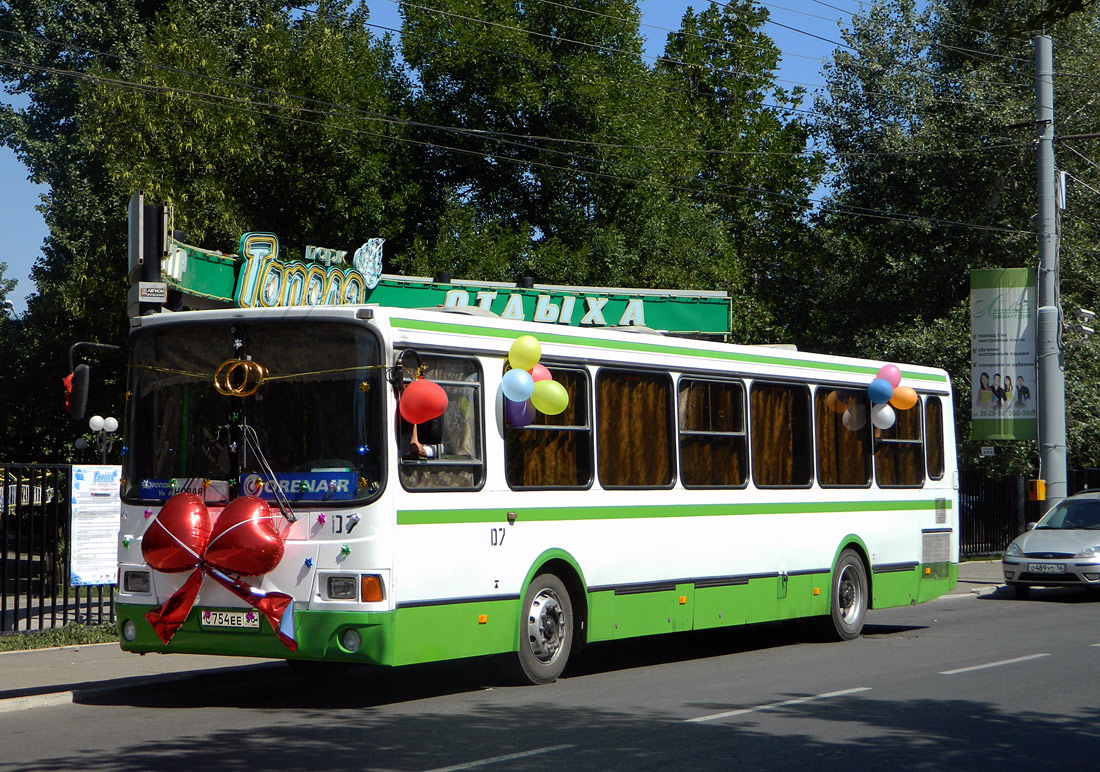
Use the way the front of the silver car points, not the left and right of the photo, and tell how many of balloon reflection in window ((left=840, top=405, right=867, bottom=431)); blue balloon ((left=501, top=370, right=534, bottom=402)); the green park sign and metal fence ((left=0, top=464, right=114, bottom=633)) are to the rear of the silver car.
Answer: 0

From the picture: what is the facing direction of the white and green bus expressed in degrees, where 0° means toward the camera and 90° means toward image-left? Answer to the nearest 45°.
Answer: approximately 45°

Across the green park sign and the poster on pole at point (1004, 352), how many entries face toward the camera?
2

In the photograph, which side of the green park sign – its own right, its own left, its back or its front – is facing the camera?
front

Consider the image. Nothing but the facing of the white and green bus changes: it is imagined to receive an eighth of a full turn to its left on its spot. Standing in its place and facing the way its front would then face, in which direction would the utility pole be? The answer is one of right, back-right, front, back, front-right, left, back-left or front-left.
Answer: back-left

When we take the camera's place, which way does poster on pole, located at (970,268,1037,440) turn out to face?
facing the viewer

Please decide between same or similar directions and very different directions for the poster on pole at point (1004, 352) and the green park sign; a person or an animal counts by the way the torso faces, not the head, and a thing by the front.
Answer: same or similar directions

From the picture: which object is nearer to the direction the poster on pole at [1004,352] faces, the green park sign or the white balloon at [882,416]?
the white balloon

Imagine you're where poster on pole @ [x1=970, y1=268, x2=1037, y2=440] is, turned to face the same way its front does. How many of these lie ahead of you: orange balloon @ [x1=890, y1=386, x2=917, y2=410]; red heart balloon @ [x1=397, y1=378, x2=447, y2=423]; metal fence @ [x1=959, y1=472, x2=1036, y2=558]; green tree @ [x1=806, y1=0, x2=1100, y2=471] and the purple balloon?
3

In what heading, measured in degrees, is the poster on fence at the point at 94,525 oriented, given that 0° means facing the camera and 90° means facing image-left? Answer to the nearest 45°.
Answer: approximately 0°

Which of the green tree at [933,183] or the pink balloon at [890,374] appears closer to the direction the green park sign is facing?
the pink balloon

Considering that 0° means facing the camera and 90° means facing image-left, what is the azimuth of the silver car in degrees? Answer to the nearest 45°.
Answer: approximately 45°

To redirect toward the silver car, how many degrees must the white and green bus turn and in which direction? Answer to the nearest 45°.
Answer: approximately 180°

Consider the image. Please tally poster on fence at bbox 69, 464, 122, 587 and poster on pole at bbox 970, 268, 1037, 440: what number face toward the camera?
2

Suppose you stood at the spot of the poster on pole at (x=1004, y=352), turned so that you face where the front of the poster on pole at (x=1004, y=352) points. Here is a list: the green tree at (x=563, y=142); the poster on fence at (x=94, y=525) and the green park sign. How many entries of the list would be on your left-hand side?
0

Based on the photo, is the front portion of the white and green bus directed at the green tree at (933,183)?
no
